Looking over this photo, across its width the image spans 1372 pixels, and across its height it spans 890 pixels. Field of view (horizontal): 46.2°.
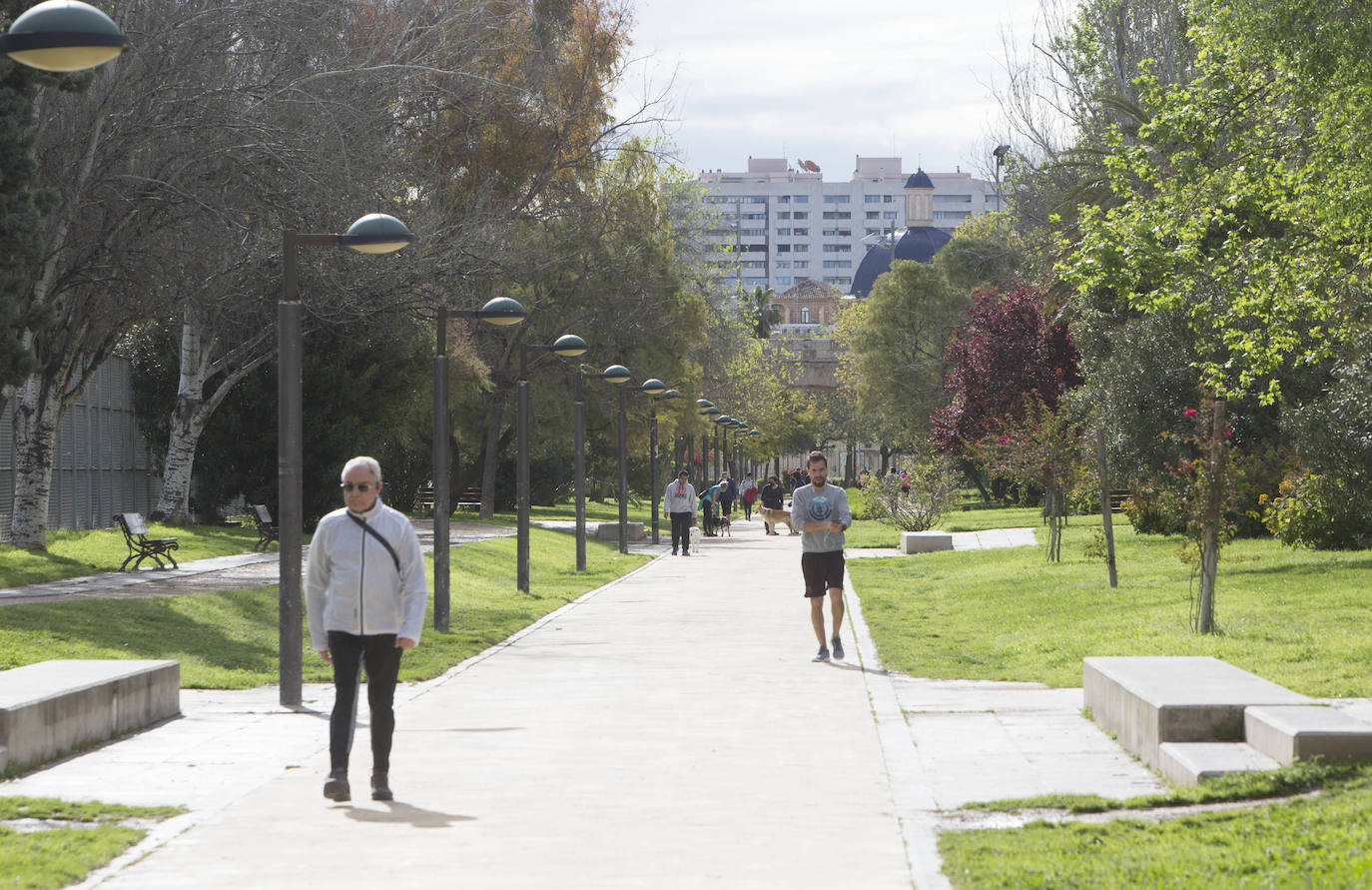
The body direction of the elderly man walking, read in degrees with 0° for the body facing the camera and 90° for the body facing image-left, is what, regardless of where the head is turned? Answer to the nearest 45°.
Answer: approximately 0°

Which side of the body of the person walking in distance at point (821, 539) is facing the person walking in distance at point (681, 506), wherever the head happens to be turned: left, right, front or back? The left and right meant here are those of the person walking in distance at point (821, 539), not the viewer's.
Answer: back

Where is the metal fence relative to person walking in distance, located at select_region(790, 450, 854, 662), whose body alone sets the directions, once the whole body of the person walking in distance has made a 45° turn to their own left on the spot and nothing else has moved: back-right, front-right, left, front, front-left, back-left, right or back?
back

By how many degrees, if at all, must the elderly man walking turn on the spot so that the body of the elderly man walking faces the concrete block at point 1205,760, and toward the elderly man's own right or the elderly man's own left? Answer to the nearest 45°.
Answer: approximately 90° to the elderly man's own left

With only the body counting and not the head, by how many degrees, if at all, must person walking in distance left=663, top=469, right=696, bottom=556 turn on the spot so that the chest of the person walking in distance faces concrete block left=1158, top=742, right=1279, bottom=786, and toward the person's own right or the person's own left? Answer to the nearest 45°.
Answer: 0° — they already face it

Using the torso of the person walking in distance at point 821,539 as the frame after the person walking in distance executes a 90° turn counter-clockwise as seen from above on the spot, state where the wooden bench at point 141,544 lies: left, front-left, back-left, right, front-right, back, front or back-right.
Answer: back-left

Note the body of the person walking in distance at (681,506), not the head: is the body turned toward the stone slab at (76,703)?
yes

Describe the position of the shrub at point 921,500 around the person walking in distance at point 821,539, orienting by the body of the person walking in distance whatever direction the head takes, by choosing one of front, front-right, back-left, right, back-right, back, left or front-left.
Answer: back

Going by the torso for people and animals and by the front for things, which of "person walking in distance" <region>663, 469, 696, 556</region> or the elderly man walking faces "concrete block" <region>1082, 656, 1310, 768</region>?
the person walking in distance

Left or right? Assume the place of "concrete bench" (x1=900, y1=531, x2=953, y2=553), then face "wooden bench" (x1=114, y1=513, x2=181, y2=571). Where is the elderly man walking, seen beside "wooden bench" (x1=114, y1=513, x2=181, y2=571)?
left

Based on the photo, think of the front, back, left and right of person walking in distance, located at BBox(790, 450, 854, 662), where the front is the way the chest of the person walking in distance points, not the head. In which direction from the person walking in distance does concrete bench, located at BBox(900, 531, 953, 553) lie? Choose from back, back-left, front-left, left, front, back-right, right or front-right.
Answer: back

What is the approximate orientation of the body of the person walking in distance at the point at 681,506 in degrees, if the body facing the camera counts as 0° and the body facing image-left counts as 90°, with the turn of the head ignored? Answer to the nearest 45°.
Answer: approximately 0°
